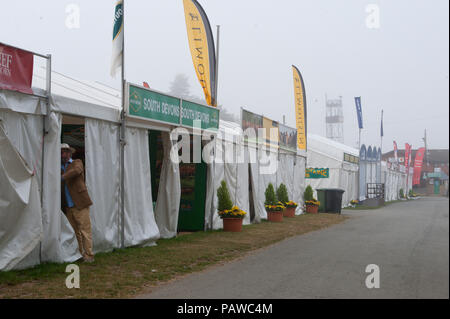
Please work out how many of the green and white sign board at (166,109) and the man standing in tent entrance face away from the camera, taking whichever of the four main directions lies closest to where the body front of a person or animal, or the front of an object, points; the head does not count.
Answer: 0

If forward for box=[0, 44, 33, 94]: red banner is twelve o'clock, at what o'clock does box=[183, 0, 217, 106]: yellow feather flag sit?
The yellow feather flag is roughly at 9 o'clock from the red banner.

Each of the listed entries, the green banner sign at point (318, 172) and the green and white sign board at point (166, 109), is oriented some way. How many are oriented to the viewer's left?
0

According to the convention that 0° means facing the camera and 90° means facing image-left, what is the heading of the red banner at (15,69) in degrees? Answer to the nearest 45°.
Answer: approximately 315°

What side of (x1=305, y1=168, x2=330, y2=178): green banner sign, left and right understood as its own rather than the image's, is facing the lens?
front

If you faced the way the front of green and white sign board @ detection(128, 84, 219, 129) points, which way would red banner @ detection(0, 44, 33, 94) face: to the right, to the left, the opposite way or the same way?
the same way

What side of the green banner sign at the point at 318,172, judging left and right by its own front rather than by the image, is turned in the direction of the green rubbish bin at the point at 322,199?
front

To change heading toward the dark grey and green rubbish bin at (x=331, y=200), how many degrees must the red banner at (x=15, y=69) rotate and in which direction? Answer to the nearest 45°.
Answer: approximately 90° to its left

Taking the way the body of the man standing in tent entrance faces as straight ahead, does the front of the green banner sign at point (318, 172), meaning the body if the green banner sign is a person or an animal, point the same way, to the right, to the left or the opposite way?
the same way

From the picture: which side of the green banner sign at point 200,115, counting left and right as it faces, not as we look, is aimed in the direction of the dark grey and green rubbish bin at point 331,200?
left

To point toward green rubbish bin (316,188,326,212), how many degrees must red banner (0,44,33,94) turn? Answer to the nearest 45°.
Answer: approximately 90° to its left
